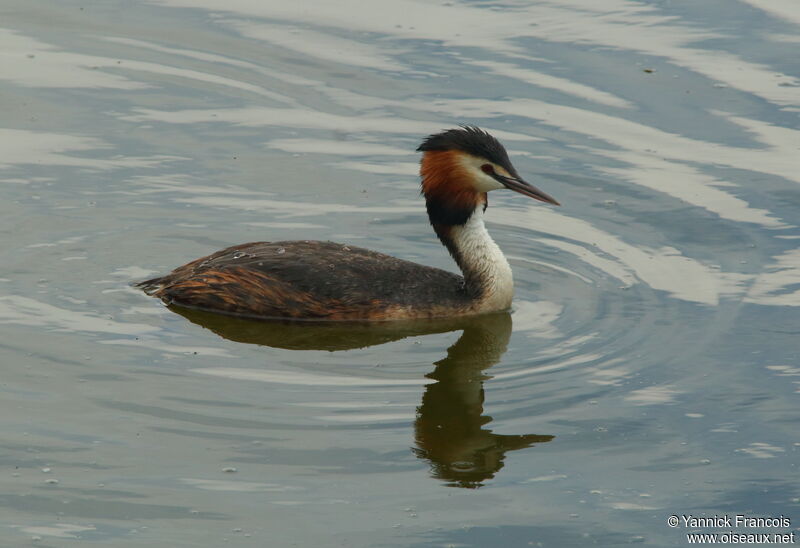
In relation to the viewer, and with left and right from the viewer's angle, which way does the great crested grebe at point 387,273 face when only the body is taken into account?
facing to the right of the viewer
